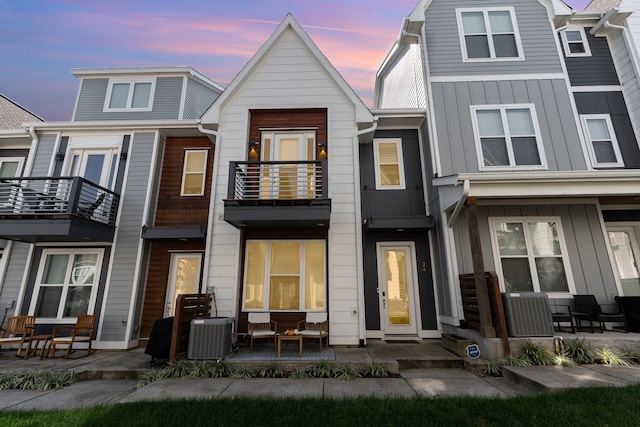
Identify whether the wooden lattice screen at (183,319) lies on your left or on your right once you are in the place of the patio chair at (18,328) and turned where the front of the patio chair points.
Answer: on your left

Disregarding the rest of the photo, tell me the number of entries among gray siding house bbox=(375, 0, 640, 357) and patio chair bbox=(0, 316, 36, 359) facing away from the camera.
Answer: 0

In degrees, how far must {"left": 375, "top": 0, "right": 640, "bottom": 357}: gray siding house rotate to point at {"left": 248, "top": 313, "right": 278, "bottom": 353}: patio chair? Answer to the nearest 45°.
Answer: approximately 45° to its right

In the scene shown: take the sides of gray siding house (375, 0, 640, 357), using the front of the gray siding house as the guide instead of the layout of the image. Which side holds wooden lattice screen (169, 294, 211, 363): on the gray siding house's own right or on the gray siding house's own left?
on the gray siding house's own right

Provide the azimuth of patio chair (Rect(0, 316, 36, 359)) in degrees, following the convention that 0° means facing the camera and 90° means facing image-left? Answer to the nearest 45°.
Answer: approximately 45°

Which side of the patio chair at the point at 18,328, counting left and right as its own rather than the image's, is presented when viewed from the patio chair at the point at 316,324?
left

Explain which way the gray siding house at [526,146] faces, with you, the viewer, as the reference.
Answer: facing the viewer

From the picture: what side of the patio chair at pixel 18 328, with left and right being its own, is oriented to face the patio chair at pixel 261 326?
left

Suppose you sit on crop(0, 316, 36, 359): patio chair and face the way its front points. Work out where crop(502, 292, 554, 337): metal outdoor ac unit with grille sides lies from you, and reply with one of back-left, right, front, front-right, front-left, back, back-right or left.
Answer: left

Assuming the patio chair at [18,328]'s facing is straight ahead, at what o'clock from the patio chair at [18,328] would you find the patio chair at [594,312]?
the patio chair at [594,312] is roughly at 9 o'clock from the patio chair at [18,328].

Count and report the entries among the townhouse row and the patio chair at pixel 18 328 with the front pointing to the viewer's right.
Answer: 0

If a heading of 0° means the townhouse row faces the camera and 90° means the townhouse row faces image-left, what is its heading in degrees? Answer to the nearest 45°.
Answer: approximately 0°

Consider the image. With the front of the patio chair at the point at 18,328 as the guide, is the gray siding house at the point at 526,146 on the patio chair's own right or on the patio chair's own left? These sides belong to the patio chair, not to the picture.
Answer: on the patio chair's own left
